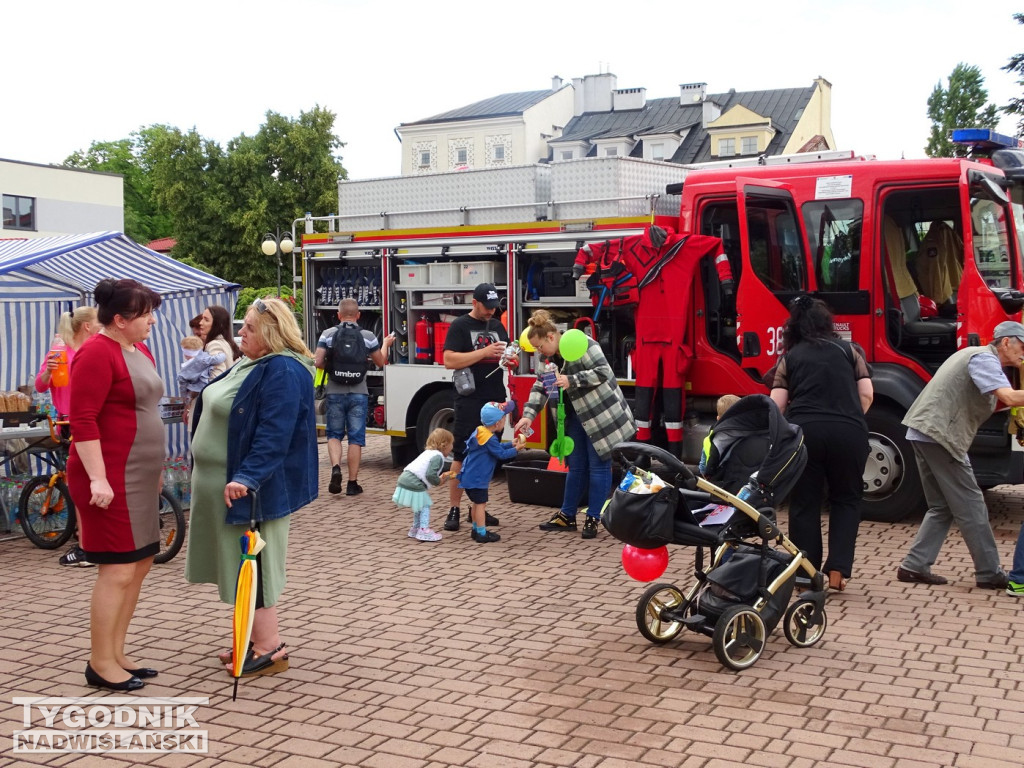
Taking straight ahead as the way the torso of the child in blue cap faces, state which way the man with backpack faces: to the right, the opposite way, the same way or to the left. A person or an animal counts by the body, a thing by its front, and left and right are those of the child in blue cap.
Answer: to the left

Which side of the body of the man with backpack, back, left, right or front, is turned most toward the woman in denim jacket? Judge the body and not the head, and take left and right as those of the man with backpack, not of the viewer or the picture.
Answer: back

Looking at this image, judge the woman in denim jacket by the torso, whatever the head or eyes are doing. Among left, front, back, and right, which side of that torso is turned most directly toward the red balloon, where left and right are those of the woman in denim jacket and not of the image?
back

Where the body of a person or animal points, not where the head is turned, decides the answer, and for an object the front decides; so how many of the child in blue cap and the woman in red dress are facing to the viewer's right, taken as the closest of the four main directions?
2

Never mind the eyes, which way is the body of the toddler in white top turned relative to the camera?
to the viewer's right

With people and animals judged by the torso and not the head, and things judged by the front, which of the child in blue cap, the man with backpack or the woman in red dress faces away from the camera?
the man with backpack

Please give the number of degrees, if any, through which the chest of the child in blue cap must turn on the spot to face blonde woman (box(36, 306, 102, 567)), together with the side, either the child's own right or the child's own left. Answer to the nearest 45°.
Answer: approximately 180°

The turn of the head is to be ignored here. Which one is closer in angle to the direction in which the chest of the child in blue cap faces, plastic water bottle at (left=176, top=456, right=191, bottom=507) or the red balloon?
the red balloon
